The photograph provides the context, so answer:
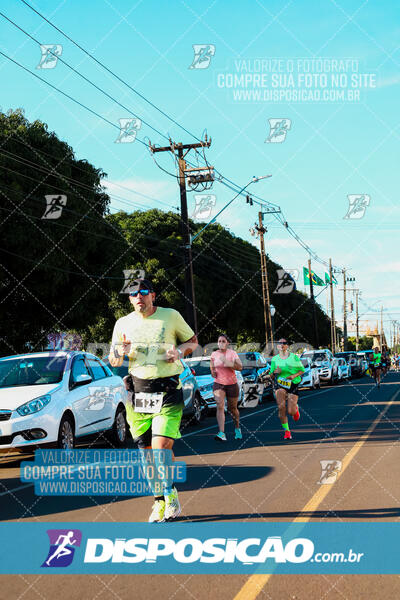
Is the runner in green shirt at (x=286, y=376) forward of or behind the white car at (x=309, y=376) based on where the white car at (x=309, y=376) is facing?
forward

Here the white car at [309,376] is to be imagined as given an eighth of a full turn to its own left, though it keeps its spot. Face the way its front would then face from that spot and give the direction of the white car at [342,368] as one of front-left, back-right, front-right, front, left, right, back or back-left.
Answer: back

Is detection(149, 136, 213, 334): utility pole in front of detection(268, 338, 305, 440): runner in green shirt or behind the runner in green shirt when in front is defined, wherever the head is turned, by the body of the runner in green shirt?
behind

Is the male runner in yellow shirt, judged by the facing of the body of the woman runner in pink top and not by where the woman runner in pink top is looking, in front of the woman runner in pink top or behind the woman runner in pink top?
in front

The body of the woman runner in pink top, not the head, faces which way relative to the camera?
toward the camera

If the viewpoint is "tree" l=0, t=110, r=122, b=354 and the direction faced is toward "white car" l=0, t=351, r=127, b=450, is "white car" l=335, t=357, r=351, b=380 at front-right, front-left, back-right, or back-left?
back-left

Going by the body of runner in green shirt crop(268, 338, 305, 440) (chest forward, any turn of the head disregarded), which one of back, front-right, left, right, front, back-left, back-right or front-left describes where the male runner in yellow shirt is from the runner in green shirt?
front

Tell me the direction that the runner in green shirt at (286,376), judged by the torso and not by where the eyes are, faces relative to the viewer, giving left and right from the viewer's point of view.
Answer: facing the viewer

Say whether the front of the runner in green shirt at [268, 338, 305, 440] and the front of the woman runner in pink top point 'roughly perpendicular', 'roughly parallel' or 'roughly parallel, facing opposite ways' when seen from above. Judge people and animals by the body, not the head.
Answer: roughly parallel

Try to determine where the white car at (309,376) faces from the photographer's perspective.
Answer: facing the viewer and to the left of the viewer

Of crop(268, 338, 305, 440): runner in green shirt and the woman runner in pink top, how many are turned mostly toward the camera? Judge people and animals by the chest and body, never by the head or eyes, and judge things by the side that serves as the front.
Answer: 2

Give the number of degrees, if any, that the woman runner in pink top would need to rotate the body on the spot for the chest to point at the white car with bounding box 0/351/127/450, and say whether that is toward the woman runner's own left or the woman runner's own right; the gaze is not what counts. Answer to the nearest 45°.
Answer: approximately 45° to the woman runner's own right

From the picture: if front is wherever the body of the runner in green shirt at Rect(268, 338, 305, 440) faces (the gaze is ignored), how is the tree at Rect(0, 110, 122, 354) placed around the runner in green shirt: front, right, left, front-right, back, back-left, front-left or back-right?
back-right

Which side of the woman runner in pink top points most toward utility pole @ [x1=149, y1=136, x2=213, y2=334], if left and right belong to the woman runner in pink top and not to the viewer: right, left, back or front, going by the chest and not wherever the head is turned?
back
